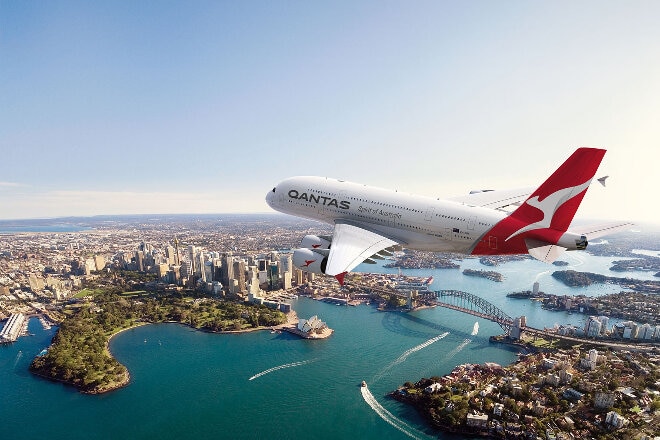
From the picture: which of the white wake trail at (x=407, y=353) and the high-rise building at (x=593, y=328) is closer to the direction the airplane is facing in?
the white wake trail

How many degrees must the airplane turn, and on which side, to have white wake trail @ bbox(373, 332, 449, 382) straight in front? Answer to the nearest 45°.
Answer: approximately 45° to its right

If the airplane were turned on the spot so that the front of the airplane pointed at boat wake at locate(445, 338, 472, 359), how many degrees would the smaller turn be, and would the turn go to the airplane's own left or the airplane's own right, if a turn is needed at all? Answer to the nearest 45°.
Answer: approximately 45° to the airplane's own right

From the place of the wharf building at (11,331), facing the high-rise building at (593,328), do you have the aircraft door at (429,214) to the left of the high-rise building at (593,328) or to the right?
right

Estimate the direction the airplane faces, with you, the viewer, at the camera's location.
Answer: facing away from the viewer and to the left of the viewer

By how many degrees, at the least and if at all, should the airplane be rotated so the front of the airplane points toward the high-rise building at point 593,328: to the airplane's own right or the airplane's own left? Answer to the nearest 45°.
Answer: approximately 90° to the airplane's own right
